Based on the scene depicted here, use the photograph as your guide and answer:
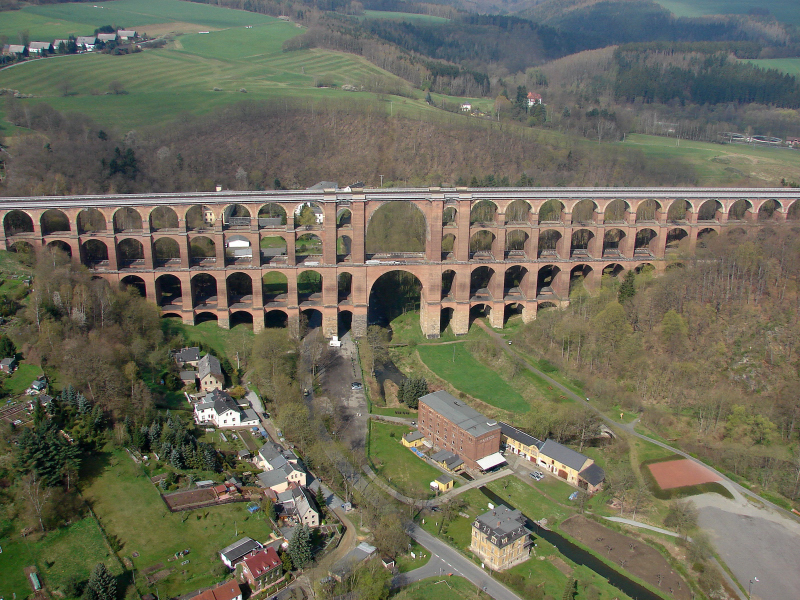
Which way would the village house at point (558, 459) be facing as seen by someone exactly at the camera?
facing the viewer and to the left of the viewer

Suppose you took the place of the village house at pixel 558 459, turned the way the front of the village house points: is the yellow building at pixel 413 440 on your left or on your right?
on your right

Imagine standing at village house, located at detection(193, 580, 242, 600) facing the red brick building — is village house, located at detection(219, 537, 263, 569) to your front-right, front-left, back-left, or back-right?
front-left

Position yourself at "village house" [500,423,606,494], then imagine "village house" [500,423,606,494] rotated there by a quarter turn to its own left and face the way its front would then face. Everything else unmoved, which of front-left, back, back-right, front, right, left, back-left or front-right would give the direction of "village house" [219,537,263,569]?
right

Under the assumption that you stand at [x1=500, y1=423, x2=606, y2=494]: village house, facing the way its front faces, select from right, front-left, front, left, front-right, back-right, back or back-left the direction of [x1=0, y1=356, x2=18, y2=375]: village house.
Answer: front-right

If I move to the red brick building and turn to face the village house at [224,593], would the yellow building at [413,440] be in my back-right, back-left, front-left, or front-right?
front-right

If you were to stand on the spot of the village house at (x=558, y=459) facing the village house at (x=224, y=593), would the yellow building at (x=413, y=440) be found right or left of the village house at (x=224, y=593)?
right

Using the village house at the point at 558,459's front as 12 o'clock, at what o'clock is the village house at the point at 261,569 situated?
the village house at the point at 261,569 is roughly at 12 o'clock from the village house at the point at 558,459.

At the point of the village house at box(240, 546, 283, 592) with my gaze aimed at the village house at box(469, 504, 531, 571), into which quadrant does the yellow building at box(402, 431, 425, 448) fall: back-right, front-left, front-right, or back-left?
front-left

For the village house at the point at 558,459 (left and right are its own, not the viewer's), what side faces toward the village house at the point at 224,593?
front

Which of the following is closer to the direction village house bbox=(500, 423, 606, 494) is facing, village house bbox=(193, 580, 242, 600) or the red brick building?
the village house

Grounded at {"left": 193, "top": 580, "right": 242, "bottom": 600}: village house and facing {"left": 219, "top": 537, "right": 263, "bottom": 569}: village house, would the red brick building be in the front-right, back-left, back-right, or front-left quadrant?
front-right

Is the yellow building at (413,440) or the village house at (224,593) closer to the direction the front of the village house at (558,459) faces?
the village house

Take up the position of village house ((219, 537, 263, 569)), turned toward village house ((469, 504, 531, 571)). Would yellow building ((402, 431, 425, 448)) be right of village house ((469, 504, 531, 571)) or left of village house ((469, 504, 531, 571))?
left

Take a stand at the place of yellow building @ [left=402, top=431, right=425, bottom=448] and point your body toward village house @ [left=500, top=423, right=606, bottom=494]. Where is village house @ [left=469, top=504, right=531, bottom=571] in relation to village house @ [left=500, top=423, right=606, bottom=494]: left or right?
right
